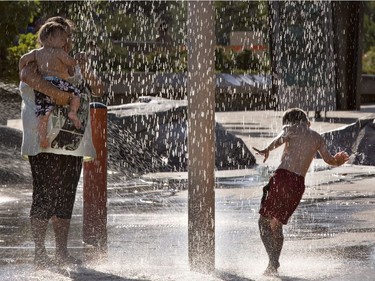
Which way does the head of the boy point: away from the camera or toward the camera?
away from the camera

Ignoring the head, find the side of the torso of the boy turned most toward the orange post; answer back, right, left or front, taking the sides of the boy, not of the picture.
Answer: left

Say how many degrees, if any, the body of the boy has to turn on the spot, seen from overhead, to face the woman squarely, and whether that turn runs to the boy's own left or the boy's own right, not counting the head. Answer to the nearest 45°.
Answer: approximately 90° to the boy's own left

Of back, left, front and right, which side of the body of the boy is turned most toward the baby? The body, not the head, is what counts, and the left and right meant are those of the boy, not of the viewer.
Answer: left

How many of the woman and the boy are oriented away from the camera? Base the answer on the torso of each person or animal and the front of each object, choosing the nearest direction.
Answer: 1

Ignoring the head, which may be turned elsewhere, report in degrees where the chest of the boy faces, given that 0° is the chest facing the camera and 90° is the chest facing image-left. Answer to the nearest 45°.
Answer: approximately 180°
